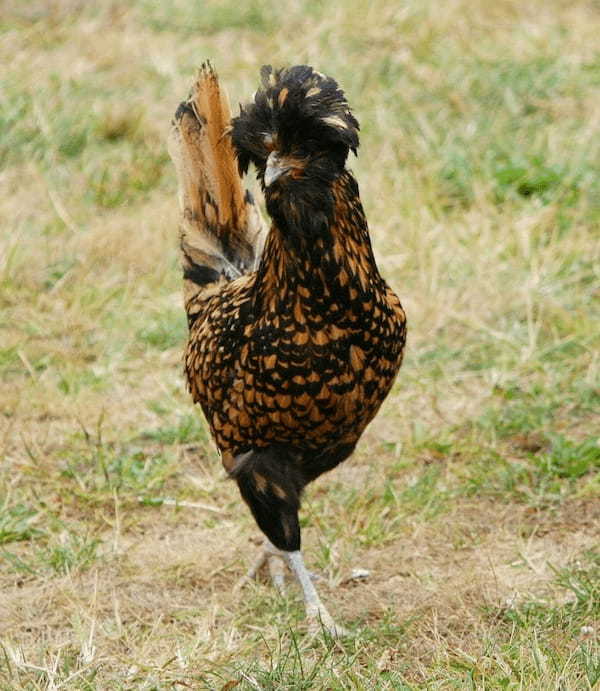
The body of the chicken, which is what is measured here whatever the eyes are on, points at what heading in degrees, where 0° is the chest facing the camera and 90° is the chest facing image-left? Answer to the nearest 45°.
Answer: approximately 315°
